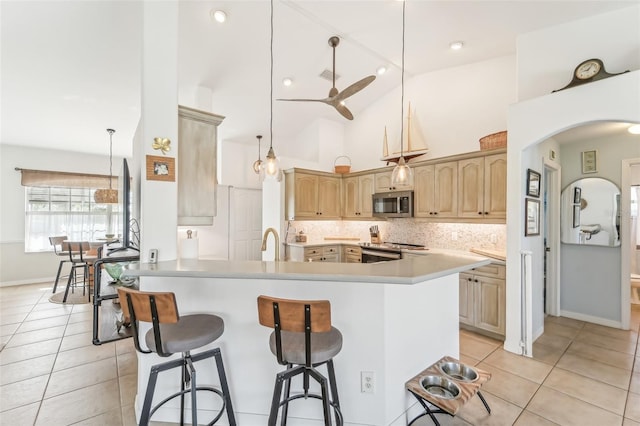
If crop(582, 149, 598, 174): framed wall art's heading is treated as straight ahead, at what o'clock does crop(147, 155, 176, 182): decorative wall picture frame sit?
The decorative wall picture frame is roughly at 1 o'clock from the framed wall art.

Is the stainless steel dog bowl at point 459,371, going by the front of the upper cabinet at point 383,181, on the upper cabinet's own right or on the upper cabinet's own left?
on the upper cabinet's own left

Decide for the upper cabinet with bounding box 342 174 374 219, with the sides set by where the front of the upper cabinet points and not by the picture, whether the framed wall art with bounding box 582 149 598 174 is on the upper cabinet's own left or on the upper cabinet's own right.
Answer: on the upper cabinet's own left

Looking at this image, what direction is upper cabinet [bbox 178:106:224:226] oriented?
to the viewer's right

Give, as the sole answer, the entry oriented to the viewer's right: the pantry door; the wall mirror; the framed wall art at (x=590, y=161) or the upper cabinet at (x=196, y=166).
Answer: the upper cabinet

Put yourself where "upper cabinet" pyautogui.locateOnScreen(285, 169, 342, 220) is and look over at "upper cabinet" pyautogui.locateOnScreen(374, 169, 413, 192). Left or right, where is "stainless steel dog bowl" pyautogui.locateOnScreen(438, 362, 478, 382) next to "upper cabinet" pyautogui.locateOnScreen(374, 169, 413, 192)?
right

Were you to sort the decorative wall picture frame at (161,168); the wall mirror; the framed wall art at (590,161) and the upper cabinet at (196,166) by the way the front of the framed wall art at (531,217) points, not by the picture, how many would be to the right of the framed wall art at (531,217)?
2

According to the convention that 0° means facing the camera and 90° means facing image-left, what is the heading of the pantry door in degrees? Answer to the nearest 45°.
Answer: approximately 0°
